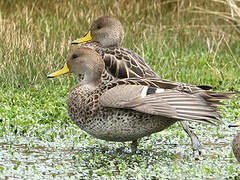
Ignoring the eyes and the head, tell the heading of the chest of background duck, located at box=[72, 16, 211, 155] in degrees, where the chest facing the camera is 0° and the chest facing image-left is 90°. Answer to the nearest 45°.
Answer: approximately 90°

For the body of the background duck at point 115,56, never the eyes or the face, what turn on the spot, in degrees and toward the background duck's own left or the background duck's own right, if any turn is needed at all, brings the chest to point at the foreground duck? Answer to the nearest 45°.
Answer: approximately 90° to the background duck's own left

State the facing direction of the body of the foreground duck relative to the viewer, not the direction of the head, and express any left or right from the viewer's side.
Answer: facing to the left of the viewer

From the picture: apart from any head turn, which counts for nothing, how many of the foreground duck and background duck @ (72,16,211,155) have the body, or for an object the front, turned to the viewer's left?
2

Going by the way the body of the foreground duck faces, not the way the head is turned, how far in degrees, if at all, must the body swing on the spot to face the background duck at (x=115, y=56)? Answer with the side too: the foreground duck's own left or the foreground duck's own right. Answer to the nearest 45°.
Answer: approximately 90° to the foreground duck's own right
